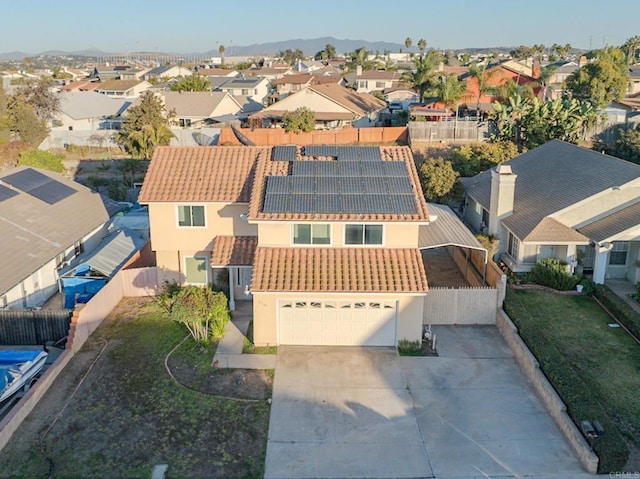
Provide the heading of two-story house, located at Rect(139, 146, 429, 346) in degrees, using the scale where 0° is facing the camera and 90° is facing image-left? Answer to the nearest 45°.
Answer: approximately 0°

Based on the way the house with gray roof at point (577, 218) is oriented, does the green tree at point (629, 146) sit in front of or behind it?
behind

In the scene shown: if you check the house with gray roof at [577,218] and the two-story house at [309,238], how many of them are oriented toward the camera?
2

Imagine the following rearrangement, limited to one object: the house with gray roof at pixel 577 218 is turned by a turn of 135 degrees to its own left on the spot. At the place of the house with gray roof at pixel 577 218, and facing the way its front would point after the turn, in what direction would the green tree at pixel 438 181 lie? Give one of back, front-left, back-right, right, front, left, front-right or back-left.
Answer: left

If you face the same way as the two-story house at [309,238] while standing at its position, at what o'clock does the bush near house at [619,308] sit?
The bush near house is roughly at 9 o'clock from the two-story house.

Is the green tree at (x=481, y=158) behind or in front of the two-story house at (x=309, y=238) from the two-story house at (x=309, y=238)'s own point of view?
behind

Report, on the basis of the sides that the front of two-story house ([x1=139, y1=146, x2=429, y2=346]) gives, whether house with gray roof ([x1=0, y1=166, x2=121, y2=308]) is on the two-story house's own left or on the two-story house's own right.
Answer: on the two-story house's own right

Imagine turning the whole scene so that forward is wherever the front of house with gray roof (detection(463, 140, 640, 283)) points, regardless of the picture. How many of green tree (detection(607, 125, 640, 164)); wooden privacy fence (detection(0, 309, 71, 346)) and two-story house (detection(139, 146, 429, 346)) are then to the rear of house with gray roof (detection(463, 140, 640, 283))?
1

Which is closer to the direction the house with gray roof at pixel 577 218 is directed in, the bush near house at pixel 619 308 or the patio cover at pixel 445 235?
the bush near house

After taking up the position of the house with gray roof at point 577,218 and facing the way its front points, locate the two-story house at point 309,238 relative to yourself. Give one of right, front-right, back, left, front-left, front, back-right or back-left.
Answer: front-right

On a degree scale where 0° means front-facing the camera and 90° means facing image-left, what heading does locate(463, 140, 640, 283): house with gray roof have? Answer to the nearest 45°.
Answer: approximately 0°
